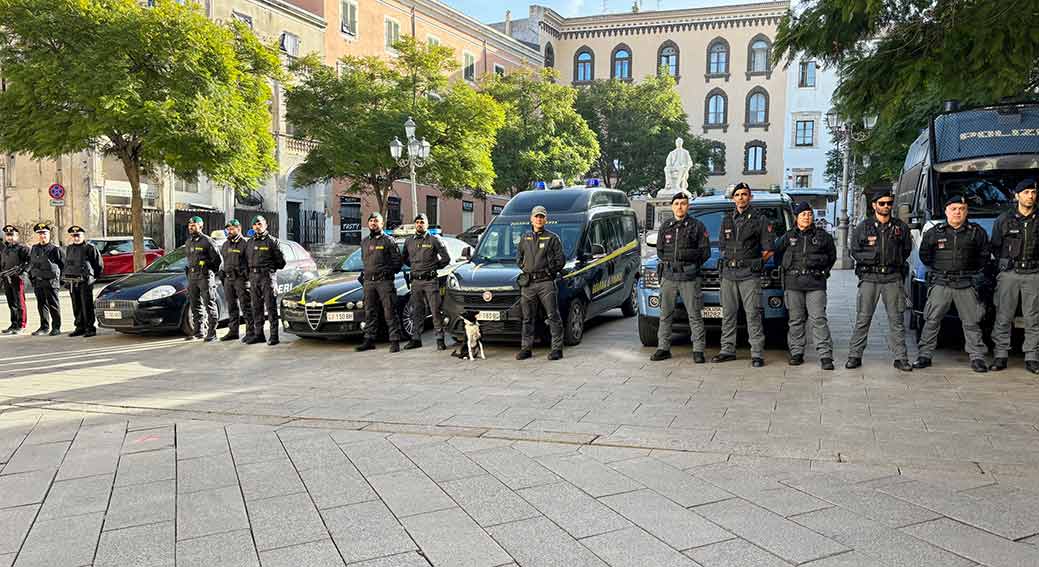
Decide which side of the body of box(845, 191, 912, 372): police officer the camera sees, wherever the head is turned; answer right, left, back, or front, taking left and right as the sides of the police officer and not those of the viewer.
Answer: front

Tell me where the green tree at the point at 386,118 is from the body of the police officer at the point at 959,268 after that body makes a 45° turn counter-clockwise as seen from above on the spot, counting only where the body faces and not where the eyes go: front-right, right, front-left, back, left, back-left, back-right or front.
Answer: back

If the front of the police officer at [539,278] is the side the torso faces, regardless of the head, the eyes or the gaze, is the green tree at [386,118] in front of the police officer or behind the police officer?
behind

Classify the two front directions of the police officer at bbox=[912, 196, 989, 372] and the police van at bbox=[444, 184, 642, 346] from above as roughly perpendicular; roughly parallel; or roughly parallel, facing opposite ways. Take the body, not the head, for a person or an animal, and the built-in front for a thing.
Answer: roughly parallel

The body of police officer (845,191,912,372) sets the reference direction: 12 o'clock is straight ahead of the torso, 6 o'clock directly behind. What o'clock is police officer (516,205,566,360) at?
police officer (516,205,566,360) is roughly at 3 o'clock from police officer (845,191,912,372).

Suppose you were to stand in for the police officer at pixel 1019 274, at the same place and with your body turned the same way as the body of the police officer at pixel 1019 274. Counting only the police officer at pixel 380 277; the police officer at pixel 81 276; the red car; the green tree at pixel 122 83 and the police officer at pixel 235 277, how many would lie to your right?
5

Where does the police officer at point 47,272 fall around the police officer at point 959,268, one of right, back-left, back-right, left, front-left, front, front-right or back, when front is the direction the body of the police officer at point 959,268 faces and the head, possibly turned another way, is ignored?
right

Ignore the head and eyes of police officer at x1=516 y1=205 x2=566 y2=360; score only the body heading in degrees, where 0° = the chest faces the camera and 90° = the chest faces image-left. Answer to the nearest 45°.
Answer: approximately 0°

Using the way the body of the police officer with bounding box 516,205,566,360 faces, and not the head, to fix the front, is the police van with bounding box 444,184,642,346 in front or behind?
behind

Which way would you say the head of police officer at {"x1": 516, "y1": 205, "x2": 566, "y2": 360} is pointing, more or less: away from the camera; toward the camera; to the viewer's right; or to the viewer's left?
toward the camera

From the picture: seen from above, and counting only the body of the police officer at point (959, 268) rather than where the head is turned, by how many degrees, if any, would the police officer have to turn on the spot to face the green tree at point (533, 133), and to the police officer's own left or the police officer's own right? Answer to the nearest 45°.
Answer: approximately 135° to the police officer's own right

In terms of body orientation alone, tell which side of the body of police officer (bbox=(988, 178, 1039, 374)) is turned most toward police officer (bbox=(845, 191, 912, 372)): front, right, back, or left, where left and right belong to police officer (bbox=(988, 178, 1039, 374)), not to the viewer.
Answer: right

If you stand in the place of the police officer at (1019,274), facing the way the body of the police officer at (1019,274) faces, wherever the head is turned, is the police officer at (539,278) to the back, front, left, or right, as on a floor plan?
right

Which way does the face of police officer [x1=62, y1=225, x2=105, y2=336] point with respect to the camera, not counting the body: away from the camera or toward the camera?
toward the camera

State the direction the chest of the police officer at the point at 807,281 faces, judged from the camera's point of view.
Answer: toward the camera

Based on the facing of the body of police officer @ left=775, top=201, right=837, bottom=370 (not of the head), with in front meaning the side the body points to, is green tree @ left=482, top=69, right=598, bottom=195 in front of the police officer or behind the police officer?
behind

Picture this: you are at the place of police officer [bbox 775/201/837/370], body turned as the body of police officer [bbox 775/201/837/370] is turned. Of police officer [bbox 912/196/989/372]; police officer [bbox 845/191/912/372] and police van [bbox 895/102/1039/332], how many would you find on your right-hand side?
0

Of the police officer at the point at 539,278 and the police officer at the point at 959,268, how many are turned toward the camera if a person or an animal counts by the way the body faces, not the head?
2

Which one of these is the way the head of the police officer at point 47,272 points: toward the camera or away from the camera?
toward the camera

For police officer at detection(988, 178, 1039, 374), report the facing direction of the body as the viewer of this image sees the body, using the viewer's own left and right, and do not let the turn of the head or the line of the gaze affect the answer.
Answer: facing the viewer

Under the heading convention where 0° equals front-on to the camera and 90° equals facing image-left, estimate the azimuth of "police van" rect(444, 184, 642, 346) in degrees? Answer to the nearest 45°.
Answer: approximately 45°

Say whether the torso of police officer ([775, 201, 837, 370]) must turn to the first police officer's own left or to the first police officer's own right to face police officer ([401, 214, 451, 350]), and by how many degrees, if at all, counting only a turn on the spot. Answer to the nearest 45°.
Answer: approximately 90° to the first police officer's own right
